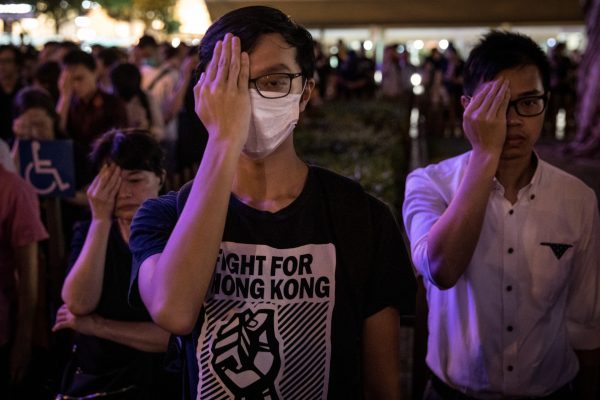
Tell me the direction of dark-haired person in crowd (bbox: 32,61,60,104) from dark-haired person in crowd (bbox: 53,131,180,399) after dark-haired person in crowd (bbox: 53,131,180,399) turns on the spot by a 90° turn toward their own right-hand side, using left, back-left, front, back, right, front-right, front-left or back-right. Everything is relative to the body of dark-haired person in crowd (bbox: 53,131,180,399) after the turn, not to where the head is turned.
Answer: right

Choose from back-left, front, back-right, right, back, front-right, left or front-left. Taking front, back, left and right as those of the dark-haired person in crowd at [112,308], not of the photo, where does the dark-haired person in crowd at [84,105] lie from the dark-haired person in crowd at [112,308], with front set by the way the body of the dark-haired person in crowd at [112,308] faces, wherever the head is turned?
back

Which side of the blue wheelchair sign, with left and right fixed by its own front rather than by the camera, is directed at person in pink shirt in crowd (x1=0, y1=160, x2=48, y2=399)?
front

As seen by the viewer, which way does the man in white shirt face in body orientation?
toward the camera

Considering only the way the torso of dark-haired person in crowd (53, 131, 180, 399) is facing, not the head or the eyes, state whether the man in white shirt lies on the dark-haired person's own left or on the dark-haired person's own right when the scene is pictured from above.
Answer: on the dark-haired person's own left

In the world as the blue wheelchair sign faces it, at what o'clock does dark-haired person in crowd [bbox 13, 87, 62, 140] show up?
The dark-haired person in crowd is roughly at 6 o'clock from the blue wheelchair sign.

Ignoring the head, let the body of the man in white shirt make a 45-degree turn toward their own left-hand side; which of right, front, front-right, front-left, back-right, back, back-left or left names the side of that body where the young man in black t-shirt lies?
right

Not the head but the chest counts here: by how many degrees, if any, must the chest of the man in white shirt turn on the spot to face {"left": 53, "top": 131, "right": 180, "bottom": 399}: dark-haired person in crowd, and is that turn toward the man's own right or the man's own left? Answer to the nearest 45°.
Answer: approximately 90° to the man's own right

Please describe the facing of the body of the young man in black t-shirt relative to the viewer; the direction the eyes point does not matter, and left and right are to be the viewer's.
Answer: facing the viewer

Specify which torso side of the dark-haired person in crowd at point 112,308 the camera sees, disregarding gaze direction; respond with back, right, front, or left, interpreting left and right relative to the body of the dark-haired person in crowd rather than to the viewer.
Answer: front

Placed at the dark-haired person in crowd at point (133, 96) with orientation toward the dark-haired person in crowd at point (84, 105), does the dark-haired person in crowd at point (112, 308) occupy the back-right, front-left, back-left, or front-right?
front-left

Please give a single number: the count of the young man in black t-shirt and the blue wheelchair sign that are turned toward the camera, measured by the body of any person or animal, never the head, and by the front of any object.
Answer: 2

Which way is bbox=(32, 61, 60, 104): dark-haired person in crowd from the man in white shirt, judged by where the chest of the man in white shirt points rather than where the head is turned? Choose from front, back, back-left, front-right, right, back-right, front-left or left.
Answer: back-right
